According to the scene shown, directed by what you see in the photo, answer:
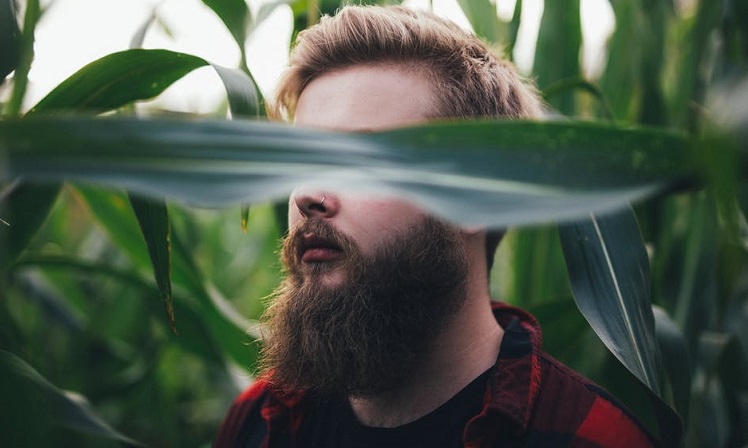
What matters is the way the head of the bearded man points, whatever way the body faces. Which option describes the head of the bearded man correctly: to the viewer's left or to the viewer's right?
to the viewer's left

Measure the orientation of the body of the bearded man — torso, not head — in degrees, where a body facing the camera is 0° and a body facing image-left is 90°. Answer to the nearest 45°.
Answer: approximately 45°
